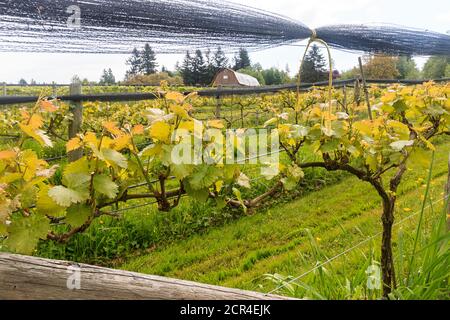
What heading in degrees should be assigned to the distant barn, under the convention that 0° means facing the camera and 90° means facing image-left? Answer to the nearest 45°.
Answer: approximately 45°

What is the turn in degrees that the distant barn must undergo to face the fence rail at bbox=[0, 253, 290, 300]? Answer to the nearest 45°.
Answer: approximately 45° to its left
